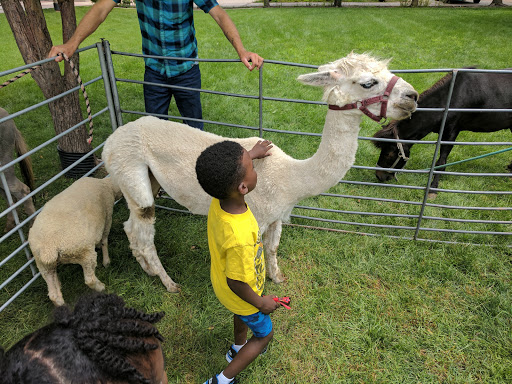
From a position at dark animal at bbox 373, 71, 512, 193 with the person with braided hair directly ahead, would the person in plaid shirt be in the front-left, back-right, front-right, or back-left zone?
front-right

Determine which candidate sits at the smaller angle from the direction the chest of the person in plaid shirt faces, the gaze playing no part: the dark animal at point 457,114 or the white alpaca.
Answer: the white alpaca

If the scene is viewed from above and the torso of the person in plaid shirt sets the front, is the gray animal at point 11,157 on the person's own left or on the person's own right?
on the person's own right

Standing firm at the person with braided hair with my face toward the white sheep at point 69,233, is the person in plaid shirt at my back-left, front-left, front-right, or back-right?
front-right

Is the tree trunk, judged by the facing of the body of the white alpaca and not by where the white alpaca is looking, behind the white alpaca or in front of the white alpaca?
behind

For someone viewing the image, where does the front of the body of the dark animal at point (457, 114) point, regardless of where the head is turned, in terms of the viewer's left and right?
facing to the left of the viewer

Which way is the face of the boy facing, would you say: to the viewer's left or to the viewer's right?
to the viewer's right

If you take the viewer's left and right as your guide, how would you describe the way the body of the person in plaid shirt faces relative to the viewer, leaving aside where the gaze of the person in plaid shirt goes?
facing the viewer

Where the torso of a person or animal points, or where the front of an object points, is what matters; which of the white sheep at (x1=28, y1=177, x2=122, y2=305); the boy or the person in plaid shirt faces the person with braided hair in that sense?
the person in plaid shirt

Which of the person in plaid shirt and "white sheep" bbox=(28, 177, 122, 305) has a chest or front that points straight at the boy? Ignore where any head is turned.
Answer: the person in plaid shirt

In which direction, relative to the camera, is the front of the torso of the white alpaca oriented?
to the viewer's right

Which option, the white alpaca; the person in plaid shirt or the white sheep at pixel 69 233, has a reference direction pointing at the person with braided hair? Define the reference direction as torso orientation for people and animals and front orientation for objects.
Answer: the person in plaid shirt

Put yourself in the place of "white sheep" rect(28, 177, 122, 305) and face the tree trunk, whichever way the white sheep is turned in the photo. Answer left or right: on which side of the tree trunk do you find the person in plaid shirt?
right
